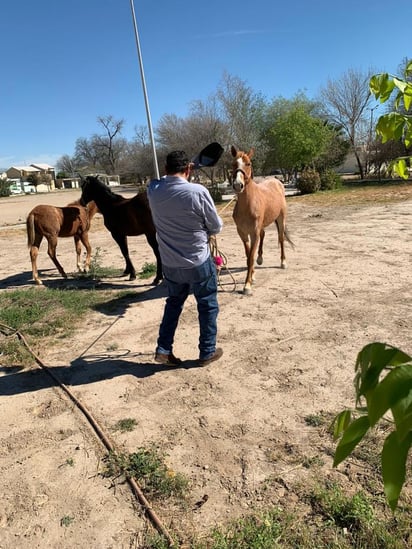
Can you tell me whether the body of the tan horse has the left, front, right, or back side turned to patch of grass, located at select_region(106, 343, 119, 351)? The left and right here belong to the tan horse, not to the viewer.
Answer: front

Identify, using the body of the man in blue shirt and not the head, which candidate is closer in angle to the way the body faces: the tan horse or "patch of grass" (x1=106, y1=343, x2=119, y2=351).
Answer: the tan horse

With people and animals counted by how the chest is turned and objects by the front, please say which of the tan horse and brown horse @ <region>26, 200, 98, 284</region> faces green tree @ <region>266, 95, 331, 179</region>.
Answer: the brown horse

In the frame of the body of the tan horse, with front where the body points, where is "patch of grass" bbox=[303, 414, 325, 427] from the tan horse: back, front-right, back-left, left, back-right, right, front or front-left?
front-left

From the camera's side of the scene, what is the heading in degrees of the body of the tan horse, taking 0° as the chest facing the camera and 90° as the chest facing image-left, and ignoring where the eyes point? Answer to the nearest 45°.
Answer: approximately 45°

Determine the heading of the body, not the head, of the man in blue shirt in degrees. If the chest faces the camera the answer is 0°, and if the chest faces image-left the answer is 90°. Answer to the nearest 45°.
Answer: approximately 225°

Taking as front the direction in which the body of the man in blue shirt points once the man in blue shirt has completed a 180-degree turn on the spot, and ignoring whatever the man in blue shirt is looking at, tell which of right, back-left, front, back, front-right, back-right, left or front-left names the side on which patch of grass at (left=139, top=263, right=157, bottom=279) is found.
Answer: back-right

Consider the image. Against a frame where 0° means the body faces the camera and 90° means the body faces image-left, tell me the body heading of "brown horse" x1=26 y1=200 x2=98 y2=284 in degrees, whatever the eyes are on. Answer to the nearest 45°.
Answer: approximately 225°

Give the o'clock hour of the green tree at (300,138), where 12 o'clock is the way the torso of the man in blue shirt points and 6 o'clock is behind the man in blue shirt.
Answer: The green tree is roughly at 11 o'clock from the man in blue shirt.

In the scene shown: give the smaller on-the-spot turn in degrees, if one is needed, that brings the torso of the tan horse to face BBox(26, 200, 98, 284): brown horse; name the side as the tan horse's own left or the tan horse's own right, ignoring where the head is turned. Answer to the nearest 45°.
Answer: approximately 45° to the tan horse's own right

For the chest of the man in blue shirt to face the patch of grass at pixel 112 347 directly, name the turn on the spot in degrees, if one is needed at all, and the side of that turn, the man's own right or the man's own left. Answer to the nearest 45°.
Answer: approximately 90° to the man's own left

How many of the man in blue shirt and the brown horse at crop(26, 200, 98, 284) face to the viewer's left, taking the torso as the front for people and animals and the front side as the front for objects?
0
